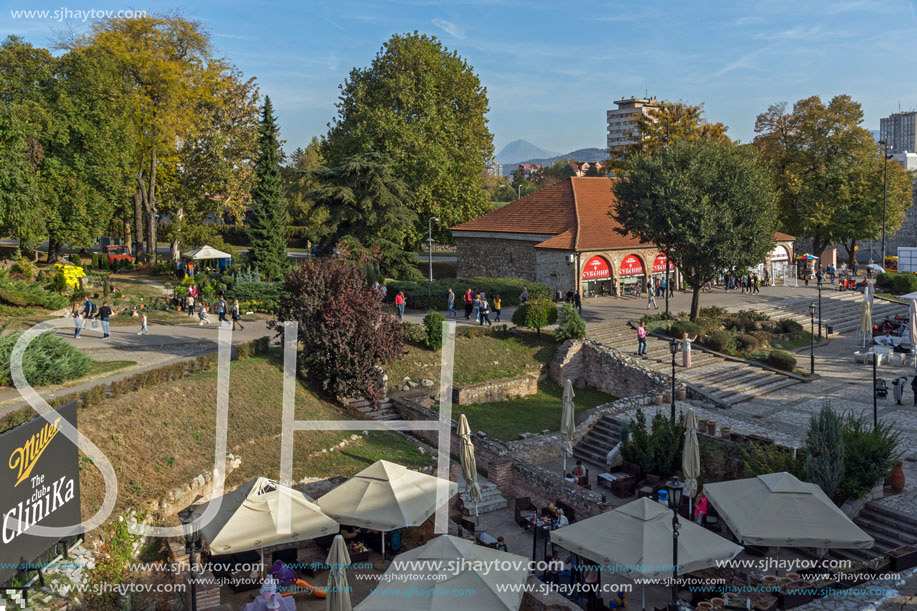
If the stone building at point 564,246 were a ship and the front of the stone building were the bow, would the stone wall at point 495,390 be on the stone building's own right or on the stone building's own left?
on the stone building's own right

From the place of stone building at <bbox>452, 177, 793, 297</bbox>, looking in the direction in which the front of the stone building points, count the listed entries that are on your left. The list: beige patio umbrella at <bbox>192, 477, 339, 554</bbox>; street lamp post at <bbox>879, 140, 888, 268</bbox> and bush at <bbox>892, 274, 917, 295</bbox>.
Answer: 2

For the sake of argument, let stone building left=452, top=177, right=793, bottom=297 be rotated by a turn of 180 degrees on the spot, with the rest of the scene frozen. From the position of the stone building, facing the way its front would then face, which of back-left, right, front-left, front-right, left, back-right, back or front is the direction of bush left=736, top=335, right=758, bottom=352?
back

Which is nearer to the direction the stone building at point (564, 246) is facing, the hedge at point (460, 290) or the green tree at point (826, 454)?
the green tree

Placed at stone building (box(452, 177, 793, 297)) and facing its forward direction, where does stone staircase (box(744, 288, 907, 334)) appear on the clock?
The stone staircase is roughly at 10 o'clock from the stone building.

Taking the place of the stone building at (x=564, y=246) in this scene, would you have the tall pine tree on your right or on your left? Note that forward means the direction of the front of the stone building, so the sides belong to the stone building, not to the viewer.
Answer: on your right

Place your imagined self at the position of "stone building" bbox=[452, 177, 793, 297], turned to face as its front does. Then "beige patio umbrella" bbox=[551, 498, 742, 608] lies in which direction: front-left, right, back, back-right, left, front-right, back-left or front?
front-right

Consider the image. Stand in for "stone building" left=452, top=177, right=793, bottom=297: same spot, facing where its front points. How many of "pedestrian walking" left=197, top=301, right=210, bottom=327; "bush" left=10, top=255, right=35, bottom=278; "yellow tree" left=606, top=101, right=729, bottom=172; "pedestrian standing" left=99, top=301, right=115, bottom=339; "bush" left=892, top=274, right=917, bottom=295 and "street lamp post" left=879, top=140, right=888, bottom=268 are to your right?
3

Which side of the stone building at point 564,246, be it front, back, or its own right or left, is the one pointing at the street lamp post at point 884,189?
left

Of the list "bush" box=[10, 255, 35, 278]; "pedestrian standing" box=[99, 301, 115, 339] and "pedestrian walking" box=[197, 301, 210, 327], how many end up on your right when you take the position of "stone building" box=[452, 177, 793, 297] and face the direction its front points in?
3

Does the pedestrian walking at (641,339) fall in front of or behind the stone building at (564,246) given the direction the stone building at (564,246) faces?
in front

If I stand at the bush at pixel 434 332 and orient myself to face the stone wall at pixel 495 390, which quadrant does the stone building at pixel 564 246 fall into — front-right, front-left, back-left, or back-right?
back-left

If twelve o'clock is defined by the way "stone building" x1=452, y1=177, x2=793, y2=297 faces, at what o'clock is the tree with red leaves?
The tree with red leaves is roughly at 2 o'clock from the stone building.

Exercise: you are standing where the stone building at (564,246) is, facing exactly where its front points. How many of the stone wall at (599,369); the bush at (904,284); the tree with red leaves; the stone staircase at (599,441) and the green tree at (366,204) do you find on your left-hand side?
1

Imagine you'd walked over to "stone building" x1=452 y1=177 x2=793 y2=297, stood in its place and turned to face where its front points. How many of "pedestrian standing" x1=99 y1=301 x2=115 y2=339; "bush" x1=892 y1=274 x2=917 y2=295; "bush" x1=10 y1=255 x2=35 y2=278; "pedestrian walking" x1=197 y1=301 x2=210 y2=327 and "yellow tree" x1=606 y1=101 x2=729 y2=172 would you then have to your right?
3

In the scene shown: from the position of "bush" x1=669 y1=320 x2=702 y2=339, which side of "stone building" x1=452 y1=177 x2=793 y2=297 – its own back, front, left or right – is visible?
front

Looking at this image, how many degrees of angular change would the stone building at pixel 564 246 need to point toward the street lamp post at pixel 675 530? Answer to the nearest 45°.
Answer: approximately 45° to its right

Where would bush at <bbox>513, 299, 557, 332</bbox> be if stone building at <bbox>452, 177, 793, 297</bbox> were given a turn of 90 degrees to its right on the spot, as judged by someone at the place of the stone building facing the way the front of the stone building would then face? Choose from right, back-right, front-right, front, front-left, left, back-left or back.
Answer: front-left
